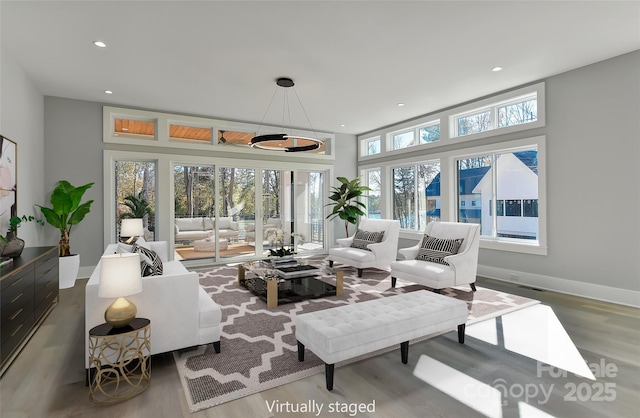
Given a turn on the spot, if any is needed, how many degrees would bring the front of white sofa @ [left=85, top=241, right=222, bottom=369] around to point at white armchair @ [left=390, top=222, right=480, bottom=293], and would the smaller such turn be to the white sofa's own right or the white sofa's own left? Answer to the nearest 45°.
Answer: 0° — it already faces it

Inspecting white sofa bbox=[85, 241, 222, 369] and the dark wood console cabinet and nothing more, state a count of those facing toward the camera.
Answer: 0

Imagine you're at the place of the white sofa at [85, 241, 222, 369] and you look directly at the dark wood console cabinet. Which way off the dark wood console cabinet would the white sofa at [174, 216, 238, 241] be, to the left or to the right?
right

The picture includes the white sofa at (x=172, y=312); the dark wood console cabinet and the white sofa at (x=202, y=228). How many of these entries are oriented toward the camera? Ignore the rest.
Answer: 1

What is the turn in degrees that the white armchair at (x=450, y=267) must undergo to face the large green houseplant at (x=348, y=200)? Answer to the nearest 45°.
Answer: approximately 90° to its right

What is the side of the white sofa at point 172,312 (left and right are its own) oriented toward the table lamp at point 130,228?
left

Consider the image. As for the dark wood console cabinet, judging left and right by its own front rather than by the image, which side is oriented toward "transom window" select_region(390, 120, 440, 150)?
front

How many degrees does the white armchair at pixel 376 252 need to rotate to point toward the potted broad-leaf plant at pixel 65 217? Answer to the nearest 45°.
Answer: approximately 45° to its right

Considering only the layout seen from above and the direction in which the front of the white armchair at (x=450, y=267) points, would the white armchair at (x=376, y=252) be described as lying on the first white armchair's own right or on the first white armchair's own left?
on the first white armchair's own right

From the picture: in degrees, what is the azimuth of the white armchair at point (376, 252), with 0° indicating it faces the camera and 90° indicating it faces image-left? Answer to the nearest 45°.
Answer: approximately 45°

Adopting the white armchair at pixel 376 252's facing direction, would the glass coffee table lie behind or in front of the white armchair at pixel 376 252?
in front

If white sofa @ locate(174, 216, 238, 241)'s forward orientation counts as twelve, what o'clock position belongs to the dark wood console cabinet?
The dark wood console cabinet is roughly at 1 o'clock from the white sofa.

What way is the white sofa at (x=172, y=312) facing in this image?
to the viewer's right

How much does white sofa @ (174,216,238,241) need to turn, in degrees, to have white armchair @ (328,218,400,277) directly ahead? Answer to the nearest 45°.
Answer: approximately 45° to its left

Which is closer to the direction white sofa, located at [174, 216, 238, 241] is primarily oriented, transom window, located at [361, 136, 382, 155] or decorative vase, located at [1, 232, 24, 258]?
the decorative vase
